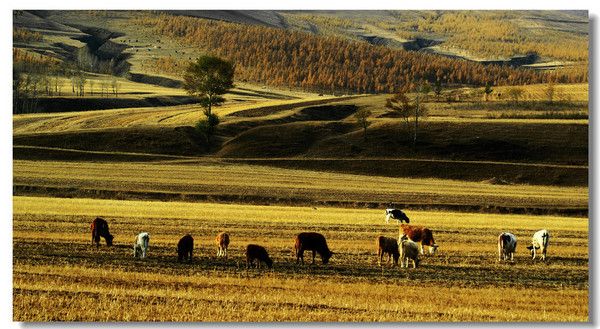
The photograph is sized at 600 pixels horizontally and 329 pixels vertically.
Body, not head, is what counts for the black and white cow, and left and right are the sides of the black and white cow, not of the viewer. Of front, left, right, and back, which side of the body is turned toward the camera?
right

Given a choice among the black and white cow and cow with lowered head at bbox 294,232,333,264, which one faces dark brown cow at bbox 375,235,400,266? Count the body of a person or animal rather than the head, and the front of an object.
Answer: the cow with lowered head

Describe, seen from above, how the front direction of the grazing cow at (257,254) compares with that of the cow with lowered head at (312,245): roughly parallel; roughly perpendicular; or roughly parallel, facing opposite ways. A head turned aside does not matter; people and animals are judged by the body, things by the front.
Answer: roughly parallel

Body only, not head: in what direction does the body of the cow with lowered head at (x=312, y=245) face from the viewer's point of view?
to the viewer's right

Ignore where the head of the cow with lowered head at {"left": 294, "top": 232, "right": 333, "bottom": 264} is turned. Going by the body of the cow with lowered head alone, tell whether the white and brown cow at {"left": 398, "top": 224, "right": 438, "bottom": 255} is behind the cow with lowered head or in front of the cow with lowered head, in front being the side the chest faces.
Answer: in front

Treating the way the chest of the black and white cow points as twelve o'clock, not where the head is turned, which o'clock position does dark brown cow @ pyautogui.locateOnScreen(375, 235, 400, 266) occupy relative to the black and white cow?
The dark brown cow is roughly at 3 o'clock from the black and white cow.
